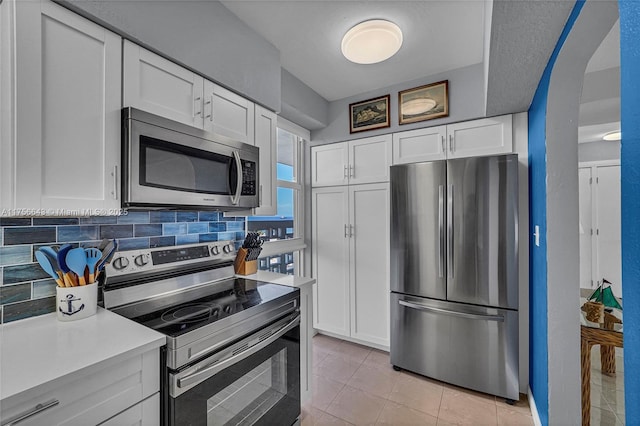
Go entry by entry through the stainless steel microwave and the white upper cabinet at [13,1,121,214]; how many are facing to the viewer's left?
0

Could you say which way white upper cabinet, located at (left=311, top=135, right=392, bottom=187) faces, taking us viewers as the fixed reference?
facing the viewer and to the left of the viewer

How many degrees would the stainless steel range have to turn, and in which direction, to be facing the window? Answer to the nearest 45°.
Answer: approximately 90° to its left

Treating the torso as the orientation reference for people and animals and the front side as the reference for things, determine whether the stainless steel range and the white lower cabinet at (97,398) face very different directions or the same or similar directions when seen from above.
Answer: same or similar directions

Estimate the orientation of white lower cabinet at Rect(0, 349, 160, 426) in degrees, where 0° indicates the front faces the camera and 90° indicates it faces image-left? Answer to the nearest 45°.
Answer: approximately 315°

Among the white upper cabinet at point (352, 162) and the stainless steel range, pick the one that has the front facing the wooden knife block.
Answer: the white upper cabinet

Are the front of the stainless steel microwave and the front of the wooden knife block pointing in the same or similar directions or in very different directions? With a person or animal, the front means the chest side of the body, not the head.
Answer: same or similar directions

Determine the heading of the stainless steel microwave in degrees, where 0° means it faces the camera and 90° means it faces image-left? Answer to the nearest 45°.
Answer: approximately 315°

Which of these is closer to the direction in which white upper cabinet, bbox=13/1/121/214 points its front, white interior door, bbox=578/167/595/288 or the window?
the white interior door

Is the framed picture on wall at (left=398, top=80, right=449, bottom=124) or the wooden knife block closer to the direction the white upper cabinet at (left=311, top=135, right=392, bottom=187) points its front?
the wooden knife block

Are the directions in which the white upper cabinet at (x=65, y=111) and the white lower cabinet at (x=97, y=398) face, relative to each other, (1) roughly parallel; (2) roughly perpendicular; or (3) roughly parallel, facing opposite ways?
roughly parallel

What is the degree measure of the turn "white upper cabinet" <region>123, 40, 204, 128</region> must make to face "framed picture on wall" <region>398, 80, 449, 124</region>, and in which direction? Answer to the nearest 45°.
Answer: approximately 45° to its left

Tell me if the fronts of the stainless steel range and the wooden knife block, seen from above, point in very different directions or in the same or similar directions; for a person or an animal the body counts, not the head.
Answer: same or similar directions
